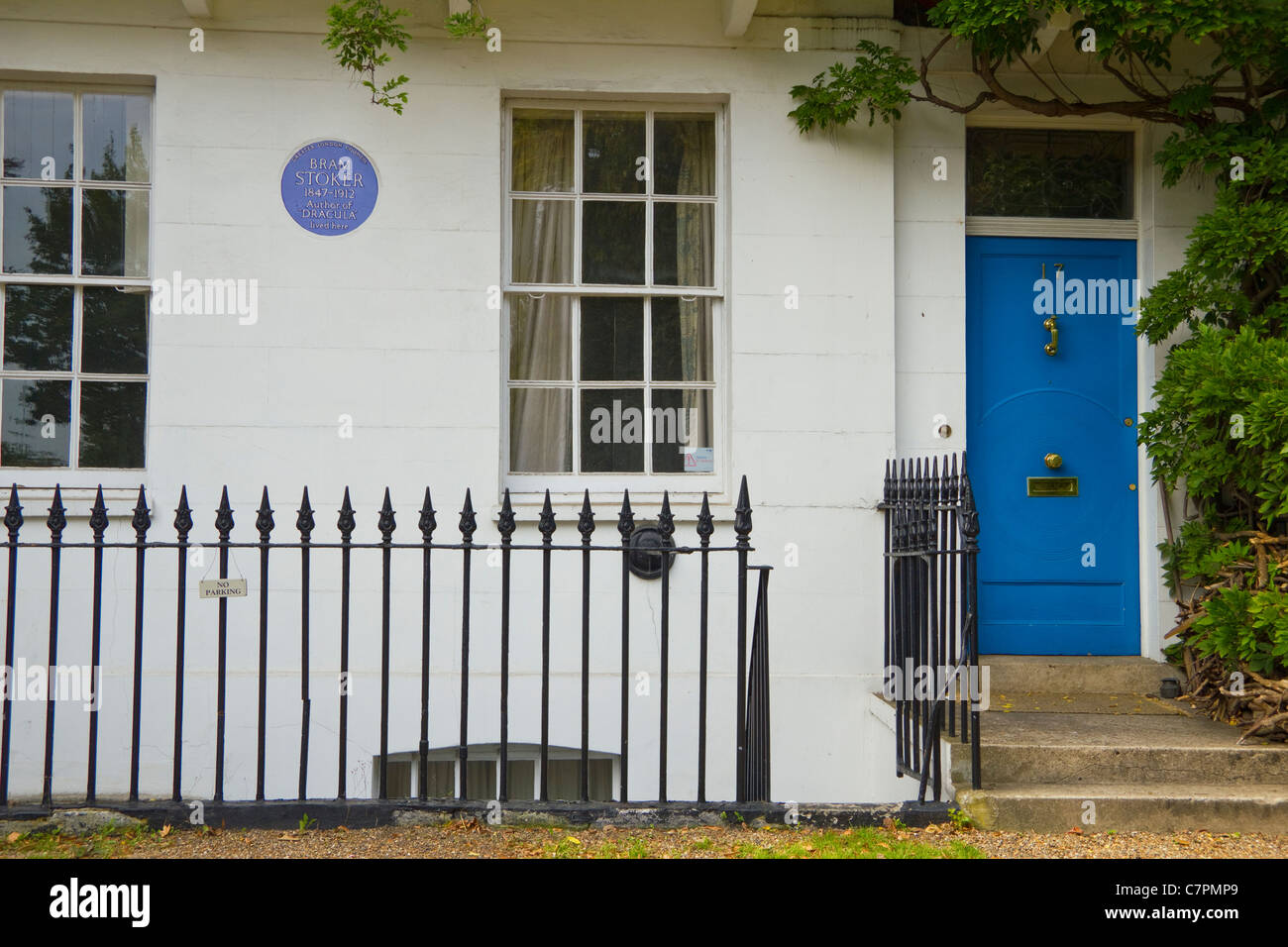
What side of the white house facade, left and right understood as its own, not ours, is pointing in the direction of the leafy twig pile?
left

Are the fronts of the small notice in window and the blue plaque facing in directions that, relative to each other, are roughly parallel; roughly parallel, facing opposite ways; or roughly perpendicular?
roughly parallel

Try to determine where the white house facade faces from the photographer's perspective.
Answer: facing the viewer

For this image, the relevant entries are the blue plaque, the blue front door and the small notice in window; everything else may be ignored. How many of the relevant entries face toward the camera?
3

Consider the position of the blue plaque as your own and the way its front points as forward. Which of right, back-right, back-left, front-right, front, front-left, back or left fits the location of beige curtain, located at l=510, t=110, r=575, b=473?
left

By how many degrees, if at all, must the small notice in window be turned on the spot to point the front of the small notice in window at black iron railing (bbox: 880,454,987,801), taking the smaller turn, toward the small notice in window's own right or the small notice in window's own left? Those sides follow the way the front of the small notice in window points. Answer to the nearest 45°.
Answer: approximately 45° to the small notice in window's own left

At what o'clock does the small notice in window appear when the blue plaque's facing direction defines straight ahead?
The small notice in window is roughly at 9 o'clock from the blue plaque.

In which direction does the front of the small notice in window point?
toward the camera

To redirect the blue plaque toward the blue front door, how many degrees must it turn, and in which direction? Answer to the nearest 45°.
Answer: approximately 90° to its left

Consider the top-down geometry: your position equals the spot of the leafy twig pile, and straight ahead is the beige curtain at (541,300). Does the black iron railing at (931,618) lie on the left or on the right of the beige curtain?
left

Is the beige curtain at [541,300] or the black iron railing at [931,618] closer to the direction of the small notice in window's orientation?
the black iron railing

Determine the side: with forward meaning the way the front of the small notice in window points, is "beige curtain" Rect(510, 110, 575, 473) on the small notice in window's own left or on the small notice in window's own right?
on the small notice in window's own right

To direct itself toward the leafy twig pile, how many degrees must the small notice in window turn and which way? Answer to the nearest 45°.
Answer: approximately 90° to its left

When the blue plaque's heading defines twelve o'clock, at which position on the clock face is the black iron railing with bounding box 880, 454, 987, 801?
The black iron railing is roughly at 10 o'clock from the blue plaque.
